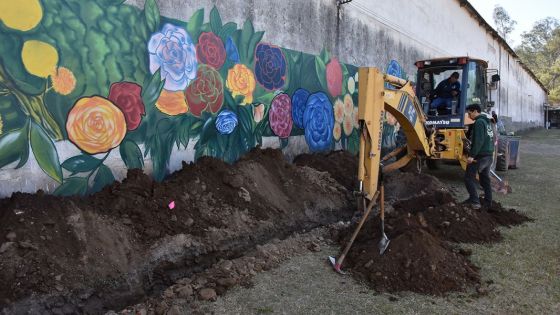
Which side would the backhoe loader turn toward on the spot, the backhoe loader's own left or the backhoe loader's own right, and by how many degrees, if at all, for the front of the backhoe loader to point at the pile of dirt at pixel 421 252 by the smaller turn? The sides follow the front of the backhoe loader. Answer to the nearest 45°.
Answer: approximately 135° to the backhoe loader's own right

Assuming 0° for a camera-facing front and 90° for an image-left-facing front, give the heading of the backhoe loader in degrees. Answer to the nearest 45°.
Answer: approximately 225°

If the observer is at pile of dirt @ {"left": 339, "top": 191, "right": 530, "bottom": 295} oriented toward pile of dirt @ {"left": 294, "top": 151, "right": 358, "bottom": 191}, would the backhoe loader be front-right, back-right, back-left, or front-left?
front-right

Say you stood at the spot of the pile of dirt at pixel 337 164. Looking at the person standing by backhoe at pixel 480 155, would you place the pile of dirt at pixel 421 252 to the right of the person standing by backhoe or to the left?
right

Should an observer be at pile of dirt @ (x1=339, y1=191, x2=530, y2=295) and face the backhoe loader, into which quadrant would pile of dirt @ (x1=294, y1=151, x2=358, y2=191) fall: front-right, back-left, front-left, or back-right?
front-left
